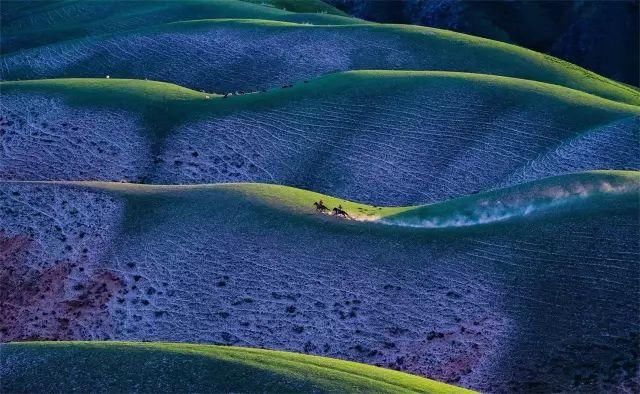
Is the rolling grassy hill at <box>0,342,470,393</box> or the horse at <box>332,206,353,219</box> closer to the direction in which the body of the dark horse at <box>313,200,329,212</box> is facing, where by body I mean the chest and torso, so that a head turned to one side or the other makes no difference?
the rolling grassy hill

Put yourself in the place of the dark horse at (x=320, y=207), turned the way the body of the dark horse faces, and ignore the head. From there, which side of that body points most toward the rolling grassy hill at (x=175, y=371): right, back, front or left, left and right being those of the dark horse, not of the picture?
left

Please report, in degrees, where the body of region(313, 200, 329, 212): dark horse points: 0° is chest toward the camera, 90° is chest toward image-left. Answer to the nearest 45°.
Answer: approximately 90°

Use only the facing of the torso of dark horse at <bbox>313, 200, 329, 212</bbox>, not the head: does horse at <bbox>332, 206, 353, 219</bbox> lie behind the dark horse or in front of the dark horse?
behind

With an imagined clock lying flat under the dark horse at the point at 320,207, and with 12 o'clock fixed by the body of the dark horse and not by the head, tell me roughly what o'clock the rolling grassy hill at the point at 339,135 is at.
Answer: The rolling grassy hill is roughly at 3 o'clock from the dark horse.
